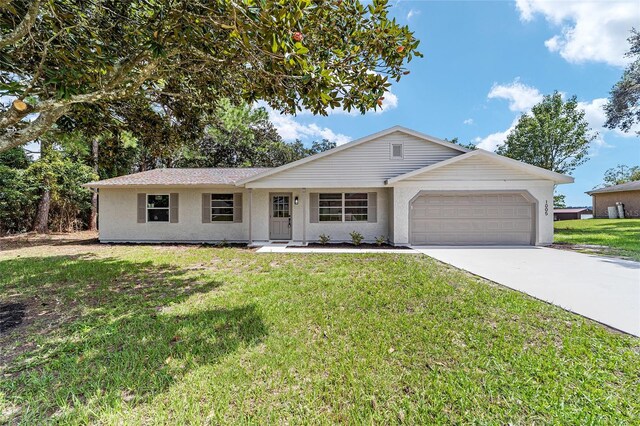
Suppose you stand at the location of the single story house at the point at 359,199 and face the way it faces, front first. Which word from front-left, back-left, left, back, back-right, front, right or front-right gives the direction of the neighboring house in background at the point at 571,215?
back-left

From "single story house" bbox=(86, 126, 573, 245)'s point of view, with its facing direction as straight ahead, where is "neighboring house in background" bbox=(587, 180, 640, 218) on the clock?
The neighboring house in background is roughly at 8 o'clock from the single story house.

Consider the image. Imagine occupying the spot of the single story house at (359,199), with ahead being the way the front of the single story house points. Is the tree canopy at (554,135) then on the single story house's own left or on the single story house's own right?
on the single story house's own left

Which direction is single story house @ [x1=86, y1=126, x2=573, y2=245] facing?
toward the camera

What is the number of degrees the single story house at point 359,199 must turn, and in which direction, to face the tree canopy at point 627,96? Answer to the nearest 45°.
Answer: approximately 90° to its left

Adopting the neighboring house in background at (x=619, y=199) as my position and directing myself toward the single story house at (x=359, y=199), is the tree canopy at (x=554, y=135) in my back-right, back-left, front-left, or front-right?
front-right
